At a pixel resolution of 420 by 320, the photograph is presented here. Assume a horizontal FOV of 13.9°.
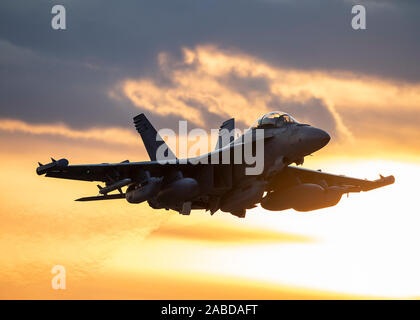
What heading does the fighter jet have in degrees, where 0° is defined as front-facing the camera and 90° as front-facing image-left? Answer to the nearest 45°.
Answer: approximately 315°
